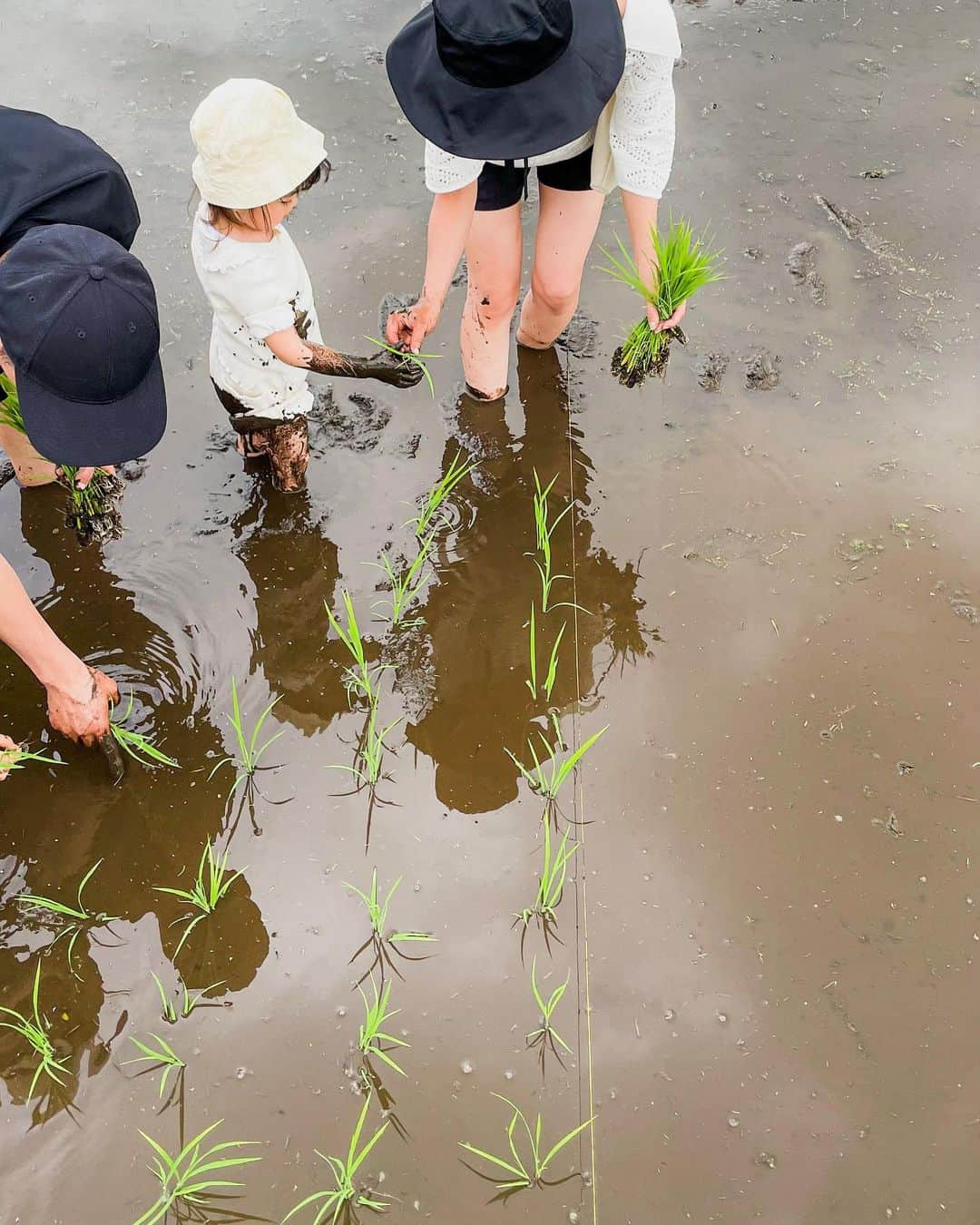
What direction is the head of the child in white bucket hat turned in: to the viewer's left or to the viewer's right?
to the viewer's right

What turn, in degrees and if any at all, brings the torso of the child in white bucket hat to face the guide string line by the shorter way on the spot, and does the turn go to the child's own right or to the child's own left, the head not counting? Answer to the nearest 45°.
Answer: approximately 45° to the child's own right

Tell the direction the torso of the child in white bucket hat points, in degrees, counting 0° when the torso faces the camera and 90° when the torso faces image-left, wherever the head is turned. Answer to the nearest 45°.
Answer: approximately 270°

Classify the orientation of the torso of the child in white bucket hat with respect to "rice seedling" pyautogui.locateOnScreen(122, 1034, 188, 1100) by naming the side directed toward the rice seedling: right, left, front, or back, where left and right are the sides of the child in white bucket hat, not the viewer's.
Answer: right

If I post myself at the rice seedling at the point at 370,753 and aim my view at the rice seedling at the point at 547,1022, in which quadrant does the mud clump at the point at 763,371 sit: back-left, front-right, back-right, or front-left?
back-left

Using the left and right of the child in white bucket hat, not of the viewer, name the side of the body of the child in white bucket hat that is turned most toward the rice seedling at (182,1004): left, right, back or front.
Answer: right

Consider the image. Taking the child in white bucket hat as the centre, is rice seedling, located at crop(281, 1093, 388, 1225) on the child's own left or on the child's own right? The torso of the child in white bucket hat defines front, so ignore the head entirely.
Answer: on the child's own right
